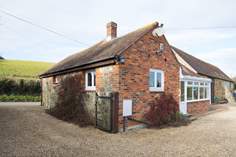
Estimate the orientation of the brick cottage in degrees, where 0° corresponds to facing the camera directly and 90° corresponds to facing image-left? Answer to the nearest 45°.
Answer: approximately 315°
